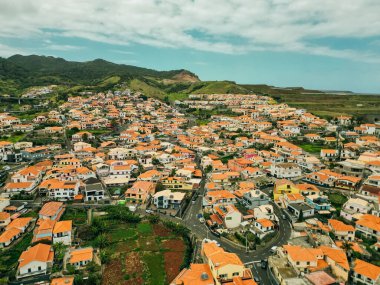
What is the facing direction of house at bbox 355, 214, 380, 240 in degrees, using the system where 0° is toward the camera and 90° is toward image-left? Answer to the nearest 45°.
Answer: approximately 45°

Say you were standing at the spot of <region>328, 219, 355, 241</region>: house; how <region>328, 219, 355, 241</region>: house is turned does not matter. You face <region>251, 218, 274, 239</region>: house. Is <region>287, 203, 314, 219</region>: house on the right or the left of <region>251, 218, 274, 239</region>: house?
right

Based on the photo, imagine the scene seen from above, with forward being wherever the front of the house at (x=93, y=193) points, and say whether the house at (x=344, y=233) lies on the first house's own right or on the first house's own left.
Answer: on the first house's own left

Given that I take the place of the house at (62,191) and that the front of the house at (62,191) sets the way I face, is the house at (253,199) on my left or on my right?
on my left

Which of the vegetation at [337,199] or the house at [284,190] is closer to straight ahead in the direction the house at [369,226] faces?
the house

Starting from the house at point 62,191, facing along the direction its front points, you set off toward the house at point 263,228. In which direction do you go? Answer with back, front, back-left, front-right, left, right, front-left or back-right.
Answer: front-left

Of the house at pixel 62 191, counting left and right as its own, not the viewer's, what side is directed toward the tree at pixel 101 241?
front

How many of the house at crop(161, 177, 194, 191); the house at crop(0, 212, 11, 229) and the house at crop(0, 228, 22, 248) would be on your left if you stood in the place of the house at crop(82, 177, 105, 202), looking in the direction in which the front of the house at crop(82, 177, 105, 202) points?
1

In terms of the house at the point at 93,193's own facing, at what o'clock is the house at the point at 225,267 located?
the house at the point at 225,267 is roughly at 11 o'clock from the house at the point at 93,193.

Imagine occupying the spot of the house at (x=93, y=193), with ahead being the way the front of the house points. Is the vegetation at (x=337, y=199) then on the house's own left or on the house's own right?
on the house's own left

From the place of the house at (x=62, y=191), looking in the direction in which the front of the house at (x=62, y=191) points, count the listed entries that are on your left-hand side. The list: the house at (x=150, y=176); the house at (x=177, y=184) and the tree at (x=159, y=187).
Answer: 3

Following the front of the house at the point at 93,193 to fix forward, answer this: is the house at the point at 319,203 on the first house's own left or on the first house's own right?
on the first house's own left

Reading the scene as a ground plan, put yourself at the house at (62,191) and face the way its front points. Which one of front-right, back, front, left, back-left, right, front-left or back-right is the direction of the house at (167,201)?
front-left

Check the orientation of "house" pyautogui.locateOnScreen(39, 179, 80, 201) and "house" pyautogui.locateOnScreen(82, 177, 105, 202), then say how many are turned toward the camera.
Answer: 2

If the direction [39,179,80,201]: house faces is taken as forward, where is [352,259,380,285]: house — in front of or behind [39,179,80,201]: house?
in front

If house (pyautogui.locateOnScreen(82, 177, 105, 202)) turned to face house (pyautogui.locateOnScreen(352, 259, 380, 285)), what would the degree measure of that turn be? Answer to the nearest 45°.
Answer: approximately 45° to its left
